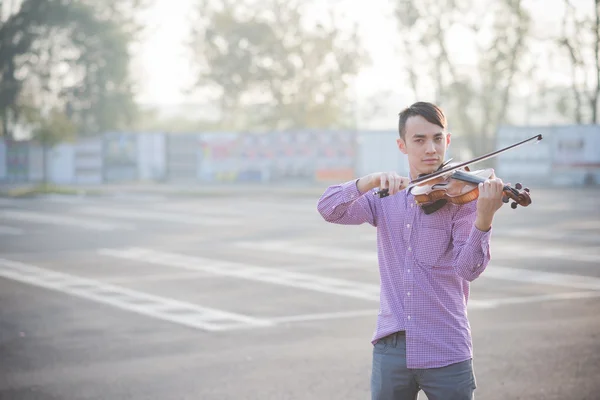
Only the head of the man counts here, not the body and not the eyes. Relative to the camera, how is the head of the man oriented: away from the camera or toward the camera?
toward the camera

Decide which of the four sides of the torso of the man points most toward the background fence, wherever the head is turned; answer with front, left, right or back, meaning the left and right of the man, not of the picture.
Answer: back

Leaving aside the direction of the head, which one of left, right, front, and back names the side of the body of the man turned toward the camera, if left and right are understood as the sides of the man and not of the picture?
front

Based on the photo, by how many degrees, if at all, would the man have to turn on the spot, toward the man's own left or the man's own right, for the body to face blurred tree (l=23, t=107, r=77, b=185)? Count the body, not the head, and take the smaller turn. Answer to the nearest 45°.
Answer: approximately 135° to the man's own right

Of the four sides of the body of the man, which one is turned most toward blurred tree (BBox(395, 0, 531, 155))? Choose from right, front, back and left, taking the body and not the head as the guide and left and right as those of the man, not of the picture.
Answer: back
